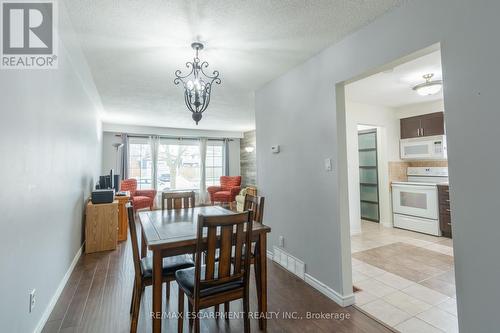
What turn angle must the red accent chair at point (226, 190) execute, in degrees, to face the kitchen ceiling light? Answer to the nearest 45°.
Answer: approximately 90° to its left

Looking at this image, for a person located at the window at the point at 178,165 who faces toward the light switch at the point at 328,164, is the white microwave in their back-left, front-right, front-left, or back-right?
front-left

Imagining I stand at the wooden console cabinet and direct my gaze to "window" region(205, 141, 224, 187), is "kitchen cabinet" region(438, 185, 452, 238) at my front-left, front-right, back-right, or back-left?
front-right

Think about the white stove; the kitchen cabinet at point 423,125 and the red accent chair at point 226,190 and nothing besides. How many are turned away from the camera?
0

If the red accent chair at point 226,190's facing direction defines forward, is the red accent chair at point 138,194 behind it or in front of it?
in front

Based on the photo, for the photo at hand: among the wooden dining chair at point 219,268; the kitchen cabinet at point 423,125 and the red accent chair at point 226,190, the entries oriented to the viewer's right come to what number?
0

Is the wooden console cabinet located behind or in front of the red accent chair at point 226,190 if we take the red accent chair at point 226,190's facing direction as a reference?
in front

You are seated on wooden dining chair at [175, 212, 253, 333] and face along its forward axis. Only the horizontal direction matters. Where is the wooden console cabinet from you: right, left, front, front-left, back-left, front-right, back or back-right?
front

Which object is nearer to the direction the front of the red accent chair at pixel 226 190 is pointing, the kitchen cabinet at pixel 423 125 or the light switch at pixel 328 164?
the light switch

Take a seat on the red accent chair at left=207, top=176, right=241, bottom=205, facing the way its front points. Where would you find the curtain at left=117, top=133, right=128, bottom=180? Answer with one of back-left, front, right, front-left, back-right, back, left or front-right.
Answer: front-right

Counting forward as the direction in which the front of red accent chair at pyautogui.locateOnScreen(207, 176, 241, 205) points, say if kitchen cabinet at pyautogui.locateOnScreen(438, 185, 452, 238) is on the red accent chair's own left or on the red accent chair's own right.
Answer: on the red accent chair's own left

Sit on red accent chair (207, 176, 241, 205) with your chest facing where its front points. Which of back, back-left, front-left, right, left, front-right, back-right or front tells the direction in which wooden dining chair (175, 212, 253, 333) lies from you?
front-left
